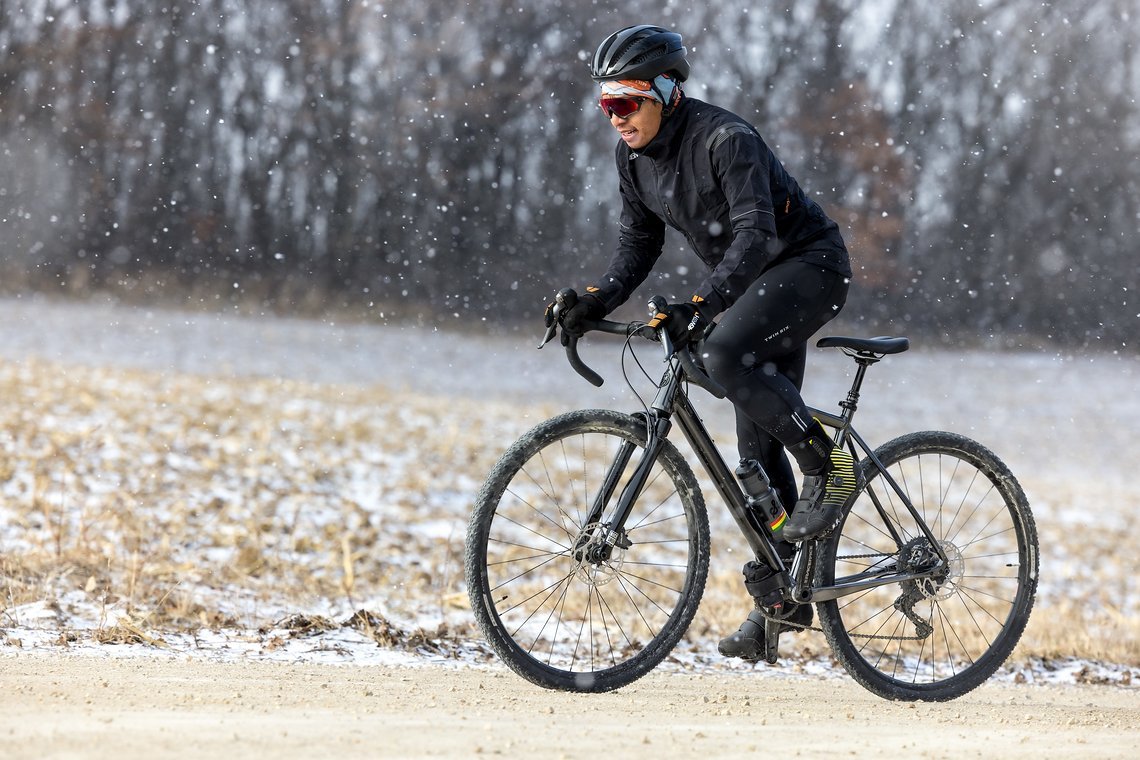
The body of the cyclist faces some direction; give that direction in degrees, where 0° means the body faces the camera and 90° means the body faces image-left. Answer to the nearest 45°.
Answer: approximately 45°
